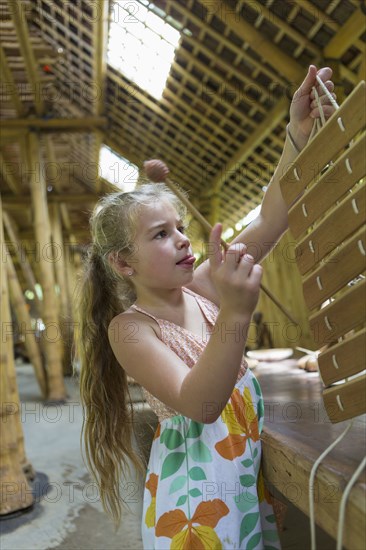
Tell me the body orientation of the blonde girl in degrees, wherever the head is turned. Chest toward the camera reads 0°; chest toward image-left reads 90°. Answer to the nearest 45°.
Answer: approximately 315°

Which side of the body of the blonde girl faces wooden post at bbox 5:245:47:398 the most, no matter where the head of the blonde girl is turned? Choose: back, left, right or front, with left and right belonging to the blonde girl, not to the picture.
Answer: back

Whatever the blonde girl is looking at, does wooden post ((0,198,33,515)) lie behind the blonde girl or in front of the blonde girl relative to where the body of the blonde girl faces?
behind
